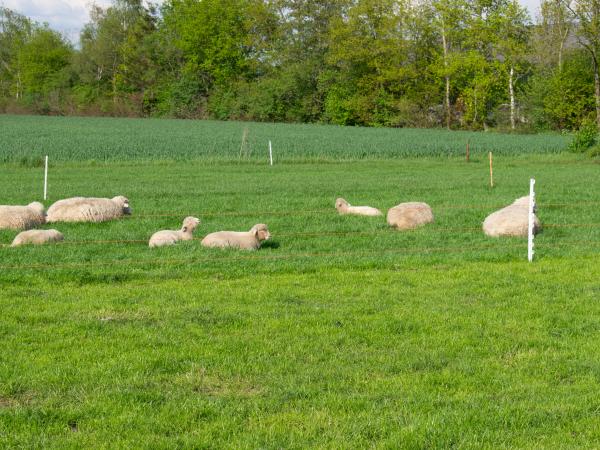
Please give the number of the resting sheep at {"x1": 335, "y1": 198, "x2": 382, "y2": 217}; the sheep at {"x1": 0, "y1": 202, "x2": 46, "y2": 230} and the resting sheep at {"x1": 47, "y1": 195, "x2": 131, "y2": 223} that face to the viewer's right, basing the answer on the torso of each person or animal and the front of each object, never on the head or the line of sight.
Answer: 2

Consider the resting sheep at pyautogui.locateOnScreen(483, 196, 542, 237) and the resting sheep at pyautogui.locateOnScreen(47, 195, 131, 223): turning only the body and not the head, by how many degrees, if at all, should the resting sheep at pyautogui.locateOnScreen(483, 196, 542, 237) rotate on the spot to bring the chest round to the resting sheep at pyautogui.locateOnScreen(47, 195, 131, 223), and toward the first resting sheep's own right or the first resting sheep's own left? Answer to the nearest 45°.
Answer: approximately 180°

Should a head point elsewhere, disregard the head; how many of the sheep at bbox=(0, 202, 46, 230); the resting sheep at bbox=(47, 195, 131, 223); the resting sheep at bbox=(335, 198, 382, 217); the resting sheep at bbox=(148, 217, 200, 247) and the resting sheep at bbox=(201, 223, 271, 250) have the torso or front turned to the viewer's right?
4

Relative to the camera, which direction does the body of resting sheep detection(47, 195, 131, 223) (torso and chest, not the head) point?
to the viewer's right

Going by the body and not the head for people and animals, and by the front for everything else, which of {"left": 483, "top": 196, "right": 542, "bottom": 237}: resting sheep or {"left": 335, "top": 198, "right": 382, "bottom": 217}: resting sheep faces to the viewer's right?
{"left": 483, "top": 196, "right": 542, "bottom": 237}: resting sheep

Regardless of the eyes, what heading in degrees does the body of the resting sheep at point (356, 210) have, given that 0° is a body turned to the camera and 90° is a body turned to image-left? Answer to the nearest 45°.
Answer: approximately 90°

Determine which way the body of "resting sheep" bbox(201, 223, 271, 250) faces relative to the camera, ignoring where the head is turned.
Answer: to the viewer's right

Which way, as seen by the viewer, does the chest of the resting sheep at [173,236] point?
to the viewer's right

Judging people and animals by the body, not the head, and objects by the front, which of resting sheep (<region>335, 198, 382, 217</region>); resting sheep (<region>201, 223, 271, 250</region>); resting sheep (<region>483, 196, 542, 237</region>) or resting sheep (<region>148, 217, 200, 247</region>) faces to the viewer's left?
resting sheep (<region>335, 198, 382, 217</region>)

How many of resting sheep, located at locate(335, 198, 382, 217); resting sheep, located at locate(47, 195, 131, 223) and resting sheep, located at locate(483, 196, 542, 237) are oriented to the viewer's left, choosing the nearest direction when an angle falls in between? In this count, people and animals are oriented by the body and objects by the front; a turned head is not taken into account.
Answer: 1
